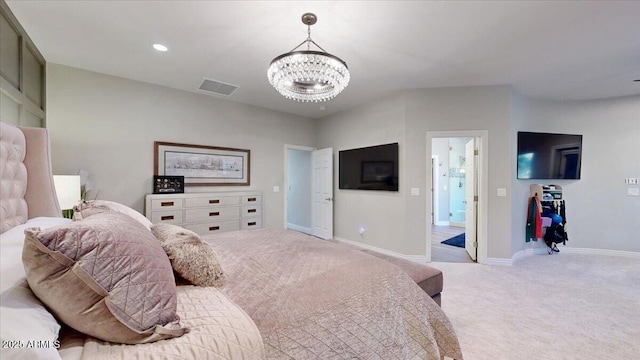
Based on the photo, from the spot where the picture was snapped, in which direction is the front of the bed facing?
facing to the right of the viewer

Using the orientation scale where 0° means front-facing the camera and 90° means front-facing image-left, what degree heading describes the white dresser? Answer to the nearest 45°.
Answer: approximately 315°

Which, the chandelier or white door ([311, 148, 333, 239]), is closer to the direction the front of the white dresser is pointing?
the chandelier

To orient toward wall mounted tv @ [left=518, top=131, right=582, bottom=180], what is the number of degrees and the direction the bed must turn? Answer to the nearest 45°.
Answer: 0° — it already faces it

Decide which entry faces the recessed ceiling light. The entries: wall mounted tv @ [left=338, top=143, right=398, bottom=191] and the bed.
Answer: the wall mounted tv

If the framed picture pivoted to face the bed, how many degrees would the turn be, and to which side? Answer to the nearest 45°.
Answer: approximately 45° to its right

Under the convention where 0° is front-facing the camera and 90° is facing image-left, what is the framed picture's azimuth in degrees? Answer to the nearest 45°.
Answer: approximately 315°

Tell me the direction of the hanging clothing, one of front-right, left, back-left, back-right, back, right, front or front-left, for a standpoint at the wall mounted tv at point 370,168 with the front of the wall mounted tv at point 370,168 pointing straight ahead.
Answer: back-left

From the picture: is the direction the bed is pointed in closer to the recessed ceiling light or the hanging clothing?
the hanging clothing

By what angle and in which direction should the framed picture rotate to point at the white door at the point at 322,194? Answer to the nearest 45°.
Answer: approximately 45° to its left
